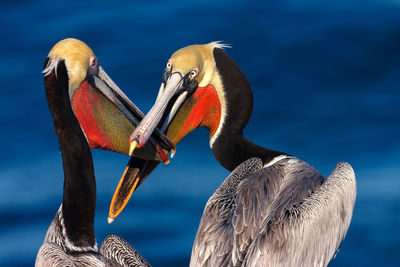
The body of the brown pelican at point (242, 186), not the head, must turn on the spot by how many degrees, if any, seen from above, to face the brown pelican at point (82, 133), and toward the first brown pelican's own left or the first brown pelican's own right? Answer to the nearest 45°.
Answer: approximately 45° to the first brown pelican's own left

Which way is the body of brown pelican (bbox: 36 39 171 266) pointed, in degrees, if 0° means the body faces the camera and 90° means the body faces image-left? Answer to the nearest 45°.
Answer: approximately 225°

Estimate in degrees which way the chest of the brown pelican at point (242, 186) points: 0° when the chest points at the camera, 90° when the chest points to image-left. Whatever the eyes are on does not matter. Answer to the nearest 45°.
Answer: approximately 135°

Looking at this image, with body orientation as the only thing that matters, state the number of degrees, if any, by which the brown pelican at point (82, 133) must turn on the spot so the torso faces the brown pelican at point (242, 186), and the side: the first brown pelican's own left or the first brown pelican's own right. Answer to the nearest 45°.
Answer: approximately 45° to the first brown pelican's own right

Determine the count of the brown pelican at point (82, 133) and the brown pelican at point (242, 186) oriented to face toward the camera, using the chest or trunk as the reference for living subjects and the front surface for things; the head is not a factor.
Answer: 0
